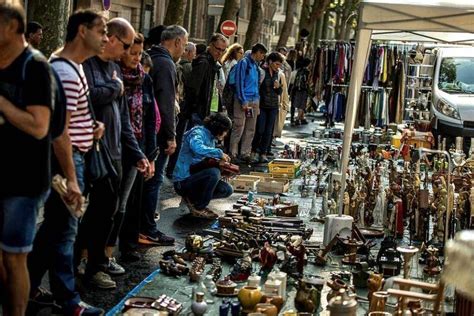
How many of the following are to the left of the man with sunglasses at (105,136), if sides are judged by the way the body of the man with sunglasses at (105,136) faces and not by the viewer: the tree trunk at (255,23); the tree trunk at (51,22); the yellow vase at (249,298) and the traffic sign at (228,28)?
3

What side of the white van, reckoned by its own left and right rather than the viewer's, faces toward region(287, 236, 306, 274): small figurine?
front

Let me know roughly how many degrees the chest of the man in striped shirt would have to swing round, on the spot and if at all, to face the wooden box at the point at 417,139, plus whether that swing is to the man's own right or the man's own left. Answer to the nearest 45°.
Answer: approximately 45° to the man's own left

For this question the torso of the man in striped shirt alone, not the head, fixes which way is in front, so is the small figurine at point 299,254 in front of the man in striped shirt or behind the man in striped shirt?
in front

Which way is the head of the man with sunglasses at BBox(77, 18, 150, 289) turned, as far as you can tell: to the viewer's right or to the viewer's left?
to the viewer's right

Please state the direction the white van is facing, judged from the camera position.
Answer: facing the viewer

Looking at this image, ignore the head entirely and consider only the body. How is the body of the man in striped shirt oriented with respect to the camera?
to the viewer's right

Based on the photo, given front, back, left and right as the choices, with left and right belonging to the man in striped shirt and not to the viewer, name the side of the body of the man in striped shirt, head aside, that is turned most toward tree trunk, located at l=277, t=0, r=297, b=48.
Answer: left

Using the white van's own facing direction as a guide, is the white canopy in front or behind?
in front

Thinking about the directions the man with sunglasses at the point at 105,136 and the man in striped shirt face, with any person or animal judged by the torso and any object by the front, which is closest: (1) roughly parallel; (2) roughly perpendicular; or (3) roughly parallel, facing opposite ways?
roughly parallel

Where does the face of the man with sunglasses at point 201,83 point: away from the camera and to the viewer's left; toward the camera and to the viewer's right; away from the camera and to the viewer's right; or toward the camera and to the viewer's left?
toward the camera and to the viewer's right

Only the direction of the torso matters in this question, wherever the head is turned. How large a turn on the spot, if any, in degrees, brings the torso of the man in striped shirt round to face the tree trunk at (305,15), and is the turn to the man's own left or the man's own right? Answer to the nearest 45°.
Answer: approximately 90° to the man's own left

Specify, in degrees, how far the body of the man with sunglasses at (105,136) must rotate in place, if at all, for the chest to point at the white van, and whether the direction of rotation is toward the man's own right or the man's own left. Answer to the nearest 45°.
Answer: approximately 45° to the man's own left

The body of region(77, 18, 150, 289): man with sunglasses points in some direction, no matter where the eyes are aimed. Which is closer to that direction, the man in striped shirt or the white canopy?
the white canopy

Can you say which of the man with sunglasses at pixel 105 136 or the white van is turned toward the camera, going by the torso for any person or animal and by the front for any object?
the white van

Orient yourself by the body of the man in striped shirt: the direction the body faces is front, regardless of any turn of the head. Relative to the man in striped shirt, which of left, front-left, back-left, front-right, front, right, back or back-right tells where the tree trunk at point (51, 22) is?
left

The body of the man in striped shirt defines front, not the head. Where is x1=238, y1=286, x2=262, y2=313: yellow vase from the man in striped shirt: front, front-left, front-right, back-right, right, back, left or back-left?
front

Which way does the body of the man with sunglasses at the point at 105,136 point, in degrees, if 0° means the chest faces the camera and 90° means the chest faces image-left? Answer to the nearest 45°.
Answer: approximately 270°
